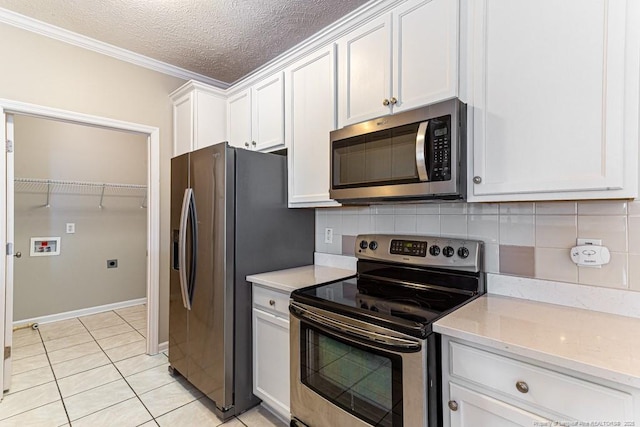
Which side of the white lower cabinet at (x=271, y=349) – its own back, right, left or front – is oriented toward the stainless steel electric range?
left

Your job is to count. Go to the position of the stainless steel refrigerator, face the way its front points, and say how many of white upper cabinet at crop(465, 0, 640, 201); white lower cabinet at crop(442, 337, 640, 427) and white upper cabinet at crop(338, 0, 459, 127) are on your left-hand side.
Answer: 3

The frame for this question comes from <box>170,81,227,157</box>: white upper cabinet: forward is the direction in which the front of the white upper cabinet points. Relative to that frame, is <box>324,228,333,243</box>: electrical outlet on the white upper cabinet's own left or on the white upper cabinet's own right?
on the white upper cabinet's own left

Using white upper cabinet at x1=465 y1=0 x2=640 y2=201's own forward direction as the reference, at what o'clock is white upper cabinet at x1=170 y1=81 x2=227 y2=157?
white upper cabinet at x1=170 y1=81 x2=227 y2=157 is roughly at 3 o'clock from white upper cabinet at x1=465 y1=0 x2=640 y2=201.

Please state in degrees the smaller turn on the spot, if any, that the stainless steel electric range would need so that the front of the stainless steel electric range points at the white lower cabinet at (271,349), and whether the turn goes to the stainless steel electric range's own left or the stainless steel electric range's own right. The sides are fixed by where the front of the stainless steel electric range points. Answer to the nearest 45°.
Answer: approximately 45° to the stainless steel electric range's own right

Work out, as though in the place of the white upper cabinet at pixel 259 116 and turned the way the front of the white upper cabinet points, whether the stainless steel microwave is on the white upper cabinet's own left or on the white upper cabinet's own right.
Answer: on the white upper cabinet's own left

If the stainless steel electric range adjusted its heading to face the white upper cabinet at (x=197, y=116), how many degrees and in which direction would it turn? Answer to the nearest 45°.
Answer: approximately 90° to its right

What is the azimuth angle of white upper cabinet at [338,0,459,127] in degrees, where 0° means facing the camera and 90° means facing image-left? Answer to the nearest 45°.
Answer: approximately 45°
